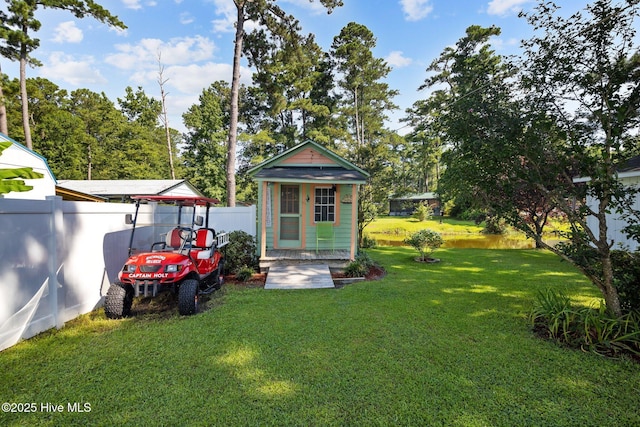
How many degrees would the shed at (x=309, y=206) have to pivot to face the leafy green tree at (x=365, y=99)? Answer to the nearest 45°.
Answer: approximately 180°

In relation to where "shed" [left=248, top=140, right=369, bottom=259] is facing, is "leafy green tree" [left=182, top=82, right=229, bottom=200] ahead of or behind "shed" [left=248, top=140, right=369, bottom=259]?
behind

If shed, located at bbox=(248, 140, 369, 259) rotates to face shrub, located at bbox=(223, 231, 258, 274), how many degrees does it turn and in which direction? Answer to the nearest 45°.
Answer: approximately 45° to its right

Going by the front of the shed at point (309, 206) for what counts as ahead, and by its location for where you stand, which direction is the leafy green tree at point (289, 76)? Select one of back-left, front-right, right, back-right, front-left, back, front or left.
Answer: back

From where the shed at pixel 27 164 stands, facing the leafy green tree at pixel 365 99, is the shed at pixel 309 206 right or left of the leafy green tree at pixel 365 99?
right

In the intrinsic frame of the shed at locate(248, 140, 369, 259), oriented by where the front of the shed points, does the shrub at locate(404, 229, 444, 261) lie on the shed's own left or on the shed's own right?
on the shed's own left

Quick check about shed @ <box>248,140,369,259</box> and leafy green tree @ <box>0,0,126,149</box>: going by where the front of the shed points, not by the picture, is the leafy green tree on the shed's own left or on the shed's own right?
on the shed's own right

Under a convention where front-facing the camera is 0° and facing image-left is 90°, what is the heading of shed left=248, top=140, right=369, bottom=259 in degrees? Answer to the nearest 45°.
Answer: approximately 0°

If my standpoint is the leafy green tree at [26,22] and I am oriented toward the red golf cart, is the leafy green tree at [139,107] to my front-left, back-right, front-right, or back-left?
back-left

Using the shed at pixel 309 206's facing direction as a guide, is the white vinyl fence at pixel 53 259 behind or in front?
in front
